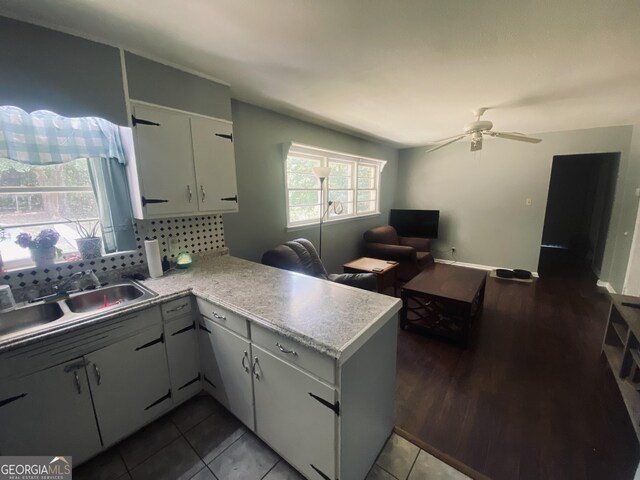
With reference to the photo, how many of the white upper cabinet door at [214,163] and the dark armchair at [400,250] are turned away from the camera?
0

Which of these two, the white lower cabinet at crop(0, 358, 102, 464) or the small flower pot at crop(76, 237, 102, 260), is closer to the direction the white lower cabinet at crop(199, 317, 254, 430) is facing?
the white lower cabinet

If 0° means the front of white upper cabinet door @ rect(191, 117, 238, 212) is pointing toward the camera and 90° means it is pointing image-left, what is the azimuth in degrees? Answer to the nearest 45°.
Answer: approximately 315°

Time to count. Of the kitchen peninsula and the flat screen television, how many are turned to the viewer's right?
0

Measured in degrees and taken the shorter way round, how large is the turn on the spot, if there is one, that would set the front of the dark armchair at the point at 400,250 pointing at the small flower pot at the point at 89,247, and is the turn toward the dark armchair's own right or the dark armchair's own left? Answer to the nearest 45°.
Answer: approximately 90° to the dark armchair's own right

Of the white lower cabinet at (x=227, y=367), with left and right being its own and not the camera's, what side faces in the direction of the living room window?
back

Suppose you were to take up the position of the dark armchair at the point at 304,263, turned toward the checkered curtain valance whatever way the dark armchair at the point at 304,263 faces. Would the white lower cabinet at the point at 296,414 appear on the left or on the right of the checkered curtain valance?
left

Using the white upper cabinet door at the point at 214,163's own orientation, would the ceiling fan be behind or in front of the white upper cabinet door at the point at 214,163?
in front

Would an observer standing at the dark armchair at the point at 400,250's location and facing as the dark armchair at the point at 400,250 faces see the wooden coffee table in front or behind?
in front

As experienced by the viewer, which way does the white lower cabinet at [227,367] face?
facing the viewer and to the left of the viewer

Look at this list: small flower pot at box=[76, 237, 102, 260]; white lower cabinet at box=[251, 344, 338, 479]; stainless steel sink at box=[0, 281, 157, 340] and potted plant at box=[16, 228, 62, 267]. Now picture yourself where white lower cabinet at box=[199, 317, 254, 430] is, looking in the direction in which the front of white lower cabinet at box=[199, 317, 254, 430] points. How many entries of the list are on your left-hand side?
1

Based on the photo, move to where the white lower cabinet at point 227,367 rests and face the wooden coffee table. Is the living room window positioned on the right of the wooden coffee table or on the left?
left

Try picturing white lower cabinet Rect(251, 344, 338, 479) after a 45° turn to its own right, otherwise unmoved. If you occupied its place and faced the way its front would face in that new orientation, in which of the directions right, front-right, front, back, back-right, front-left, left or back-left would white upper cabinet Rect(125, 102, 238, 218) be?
front-right

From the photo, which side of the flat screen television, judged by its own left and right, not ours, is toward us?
front
